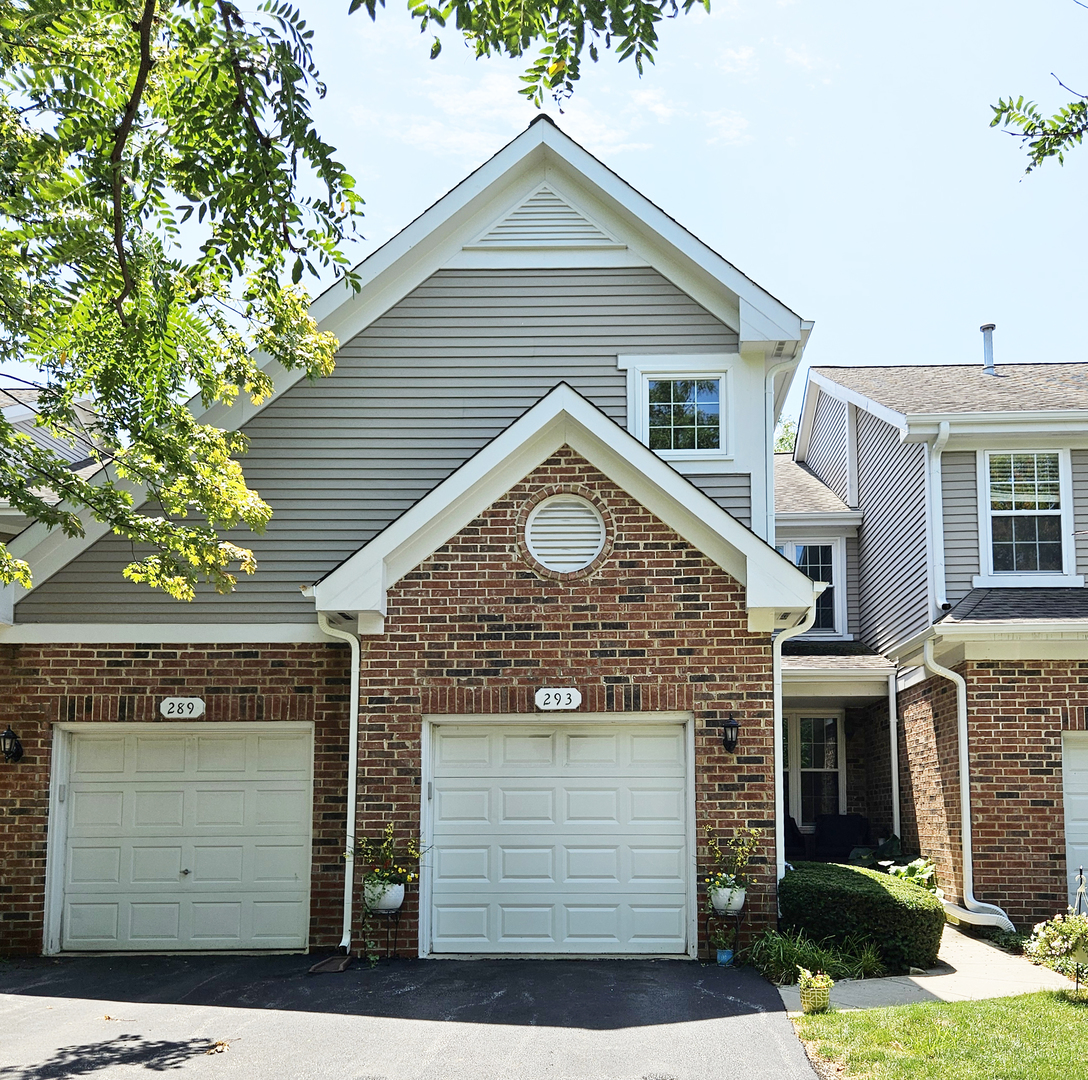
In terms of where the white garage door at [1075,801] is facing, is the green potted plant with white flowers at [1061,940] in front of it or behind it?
in front

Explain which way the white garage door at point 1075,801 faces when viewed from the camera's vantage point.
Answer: facing the viewer

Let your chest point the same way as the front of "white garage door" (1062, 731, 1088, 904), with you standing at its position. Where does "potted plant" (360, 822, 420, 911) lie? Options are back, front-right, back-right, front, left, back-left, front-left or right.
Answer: front-right

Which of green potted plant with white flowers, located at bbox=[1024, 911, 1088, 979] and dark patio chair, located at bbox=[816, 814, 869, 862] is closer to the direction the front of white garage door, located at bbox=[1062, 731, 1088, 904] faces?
the green potted plant with white flowers

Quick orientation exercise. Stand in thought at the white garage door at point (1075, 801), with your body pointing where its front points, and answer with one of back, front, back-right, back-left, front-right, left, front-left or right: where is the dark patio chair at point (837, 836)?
back-right

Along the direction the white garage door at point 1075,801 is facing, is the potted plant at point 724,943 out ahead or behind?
ahead

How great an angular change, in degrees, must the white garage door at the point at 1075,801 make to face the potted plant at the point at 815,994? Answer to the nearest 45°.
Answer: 0° — it already faces it

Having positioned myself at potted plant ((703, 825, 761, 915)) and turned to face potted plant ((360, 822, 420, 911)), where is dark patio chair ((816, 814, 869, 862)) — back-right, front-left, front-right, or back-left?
back-right

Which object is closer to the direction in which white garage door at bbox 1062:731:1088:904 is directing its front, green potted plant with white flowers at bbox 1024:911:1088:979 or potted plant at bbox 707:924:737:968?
the green potted plant with white flowers

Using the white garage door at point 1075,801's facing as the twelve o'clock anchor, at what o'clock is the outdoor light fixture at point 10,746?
The outdoor light fixture is roughly at 2 o'clock from the white garage door.
